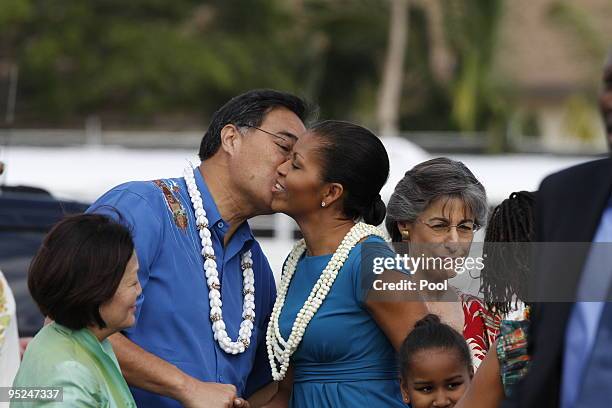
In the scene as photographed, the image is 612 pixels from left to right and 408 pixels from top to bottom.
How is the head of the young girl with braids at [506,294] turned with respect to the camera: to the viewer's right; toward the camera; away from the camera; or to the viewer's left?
away from the camera

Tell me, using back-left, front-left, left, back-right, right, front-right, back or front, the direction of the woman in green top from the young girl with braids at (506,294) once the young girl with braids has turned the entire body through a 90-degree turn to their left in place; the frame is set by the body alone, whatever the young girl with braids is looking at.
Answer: front-left

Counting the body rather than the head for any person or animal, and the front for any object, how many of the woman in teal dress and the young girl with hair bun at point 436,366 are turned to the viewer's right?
0

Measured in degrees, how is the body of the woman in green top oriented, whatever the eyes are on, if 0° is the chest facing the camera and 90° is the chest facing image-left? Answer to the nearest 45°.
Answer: approximately 270°

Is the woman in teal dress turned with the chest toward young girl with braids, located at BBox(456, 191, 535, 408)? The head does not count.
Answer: no

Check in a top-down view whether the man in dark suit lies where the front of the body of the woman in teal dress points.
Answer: no

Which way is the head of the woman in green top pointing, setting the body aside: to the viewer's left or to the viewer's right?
to the viewer's right

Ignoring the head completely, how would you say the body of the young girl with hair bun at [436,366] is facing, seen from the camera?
toward the camera

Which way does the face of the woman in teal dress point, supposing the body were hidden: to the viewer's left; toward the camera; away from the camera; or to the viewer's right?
to the viewer's left

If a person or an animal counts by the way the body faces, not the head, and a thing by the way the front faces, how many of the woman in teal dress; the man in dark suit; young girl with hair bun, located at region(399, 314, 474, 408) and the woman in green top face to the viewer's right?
1

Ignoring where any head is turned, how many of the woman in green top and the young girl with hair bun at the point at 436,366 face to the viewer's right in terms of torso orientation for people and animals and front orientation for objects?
1

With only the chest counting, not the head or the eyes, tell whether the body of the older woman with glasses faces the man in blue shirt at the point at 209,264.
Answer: no

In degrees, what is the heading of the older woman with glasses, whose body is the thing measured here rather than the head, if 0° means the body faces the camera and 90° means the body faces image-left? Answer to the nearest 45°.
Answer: approximately 315°

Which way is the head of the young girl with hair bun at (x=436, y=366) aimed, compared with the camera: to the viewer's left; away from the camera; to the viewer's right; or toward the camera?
toward the camera
